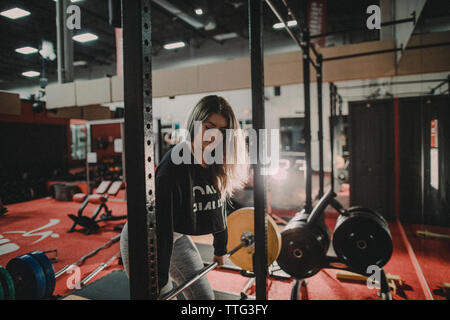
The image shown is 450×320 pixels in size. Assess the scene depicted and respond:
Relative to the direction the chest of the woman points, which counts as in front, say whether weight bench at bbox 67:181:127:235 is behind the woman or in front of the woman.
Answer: behind

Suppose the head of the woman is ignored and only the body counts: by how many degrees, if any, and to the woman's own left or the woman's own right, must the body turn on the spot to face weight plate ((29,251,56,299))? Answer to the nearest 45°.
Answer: approximately 90° to the woman's own right

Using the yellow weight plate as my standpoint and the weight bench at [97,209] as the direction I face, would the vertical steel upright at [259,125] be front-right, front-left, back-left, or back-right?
back-left

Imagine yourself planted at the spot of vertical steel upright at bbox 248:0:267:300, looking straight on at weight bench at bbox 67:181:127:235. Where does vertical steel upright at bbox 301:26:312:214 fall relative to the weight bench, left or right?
right

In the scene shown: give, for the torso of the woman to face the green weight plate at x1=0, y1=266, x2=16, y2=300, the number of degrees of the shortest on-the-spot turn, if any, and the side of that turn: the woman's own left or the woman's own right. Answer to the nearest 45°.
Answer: approximately 90° to the woman's own right

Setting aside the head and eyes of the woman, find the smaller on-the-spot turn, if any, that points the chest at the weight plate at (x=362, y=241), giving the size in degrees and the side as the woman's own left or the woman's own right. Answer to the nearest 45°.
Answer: approximately 90° to the woman's own left

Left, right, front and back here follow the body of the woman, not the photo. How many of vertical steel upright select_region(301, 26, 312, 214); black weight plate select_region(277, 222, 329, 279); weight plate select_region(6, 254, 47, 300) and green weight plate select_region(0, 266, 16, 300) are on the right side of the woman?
2

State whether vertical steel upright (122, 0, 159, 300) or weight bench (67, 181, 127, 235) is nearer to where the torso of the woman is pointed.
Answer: the vertical steel upright

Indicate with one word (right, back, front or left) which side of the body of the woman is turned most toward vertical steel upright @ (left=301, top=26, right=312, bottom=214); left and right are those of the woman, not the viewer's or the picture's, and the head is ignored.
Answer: left

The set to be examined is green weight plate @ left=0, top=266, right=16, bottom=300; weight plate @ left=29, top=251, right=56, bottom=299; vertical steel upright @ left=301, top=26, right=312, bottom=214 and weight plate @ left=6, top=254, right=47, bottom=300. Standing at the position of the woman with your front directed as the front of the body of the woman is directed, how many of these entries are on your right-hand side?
3

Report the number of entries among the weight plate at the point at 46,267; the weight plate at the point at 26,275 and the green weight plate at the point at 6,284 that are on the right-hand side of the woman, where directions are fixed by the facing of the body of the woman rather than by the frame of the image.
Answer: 3
